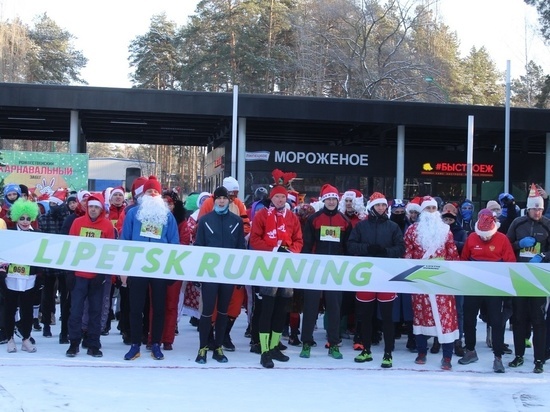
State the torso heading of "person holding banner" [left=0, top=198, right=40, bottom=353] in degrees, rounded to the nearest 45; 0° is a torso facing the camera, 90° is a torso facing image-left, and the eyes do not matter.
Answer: approximately 0°

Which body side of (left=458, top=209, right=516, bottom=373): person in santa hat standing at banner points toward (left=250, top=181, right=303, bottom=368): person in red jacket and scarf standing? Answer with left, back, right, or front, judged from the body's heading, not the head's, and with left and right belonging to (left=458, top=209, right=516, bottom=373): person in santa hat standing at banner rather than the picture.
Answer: right

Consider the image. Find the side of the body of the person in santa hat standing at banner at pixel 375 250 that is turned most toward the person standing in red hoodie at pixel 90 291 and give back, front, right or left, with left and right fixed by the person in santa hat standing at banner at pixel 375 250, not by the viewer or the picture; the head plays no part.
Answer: right

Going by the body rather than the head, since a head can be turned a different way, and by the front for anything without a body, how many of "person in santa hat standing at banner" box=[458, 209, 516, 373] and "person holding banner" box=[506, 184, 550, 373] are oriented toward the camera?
2

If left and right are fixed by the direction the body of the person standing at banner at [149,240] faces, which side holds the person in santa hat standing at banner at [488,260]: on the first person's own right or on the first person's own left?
on the first person's own left

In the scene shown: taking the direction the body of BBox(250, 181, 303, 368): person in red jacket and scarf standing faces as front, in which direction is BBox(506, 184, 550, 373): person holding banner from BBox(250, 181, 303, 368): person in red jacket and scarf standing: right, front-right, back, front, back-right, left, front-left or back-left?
left

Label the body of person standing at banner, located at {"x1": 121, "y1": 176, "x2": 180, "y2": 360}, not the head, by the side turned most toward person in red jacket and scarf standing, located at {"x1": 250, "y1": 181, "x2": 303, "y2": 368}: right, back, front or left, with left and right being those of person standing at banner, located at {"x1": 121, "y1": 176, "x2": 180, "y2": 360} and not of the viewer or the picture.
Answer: left

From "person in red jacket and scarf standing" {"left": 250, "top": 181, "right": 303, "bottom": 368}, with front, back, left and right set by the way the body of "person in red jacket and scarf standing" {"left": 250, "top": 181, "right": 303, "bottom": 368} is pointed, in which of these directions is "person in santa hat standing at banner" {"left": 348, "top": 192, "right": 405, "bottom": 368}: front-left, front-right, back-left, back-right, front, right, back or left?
left

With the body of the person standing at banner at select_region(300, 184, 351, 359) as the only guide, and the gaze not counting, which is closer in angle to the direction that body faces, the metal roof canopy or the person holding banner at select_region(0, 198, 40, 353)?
the person holding banner

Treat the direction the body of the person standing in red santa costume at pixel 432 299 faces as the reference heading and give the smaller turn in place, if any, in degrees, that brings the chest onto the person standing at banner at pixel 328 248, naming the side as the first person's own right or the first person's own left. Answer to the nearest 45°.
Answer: approximately 90° to the first person's own right

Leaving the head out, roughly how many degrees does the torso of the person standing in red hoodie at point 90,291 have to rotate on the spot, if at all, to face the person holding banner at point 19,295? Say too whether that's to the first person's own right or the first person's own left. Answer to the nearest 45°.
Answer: approximately 90° to the first person's own right
